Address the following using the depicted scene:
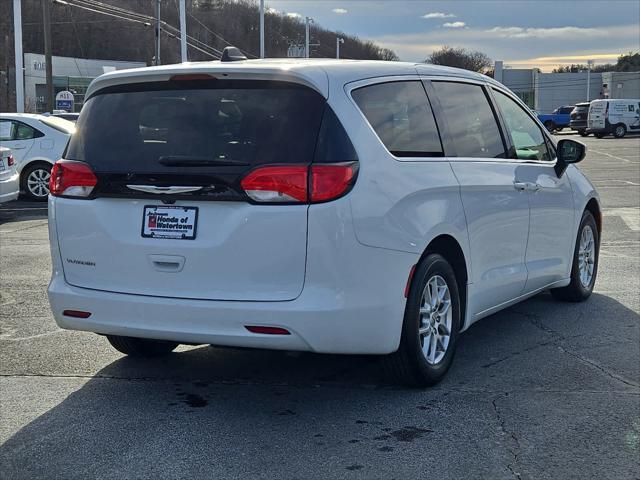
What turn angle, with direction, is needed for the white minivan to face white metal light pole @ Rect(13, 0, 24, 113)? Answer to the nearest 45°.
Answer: approximately 45° to its left

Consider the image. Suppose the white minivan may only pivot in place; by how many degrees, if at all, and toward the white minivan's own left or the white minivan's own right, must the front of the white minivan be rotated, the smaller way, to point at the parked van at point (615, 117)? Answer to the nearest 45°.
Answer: approximately 45° to the white minivan's own left

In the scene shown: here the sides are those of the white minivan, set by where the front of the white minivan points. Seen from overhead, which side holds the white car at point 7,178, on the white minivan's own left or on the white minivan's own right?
on the white minivan's own left

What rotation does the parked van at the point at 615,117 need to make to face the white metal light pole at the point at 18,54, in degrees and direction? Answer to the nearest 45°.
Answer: approximately 180°

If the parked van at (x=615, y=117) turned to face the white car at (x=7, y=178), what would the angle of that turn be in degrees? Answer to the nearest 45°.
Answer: approximately 135° to its right

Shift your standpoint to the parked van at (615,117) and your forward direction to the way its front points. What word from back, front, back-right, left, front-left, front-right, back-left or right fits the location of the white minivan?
back-right

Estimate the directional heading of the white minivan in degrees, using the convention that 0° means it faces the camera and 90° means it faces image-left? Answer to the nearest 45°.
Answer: approximately 225°

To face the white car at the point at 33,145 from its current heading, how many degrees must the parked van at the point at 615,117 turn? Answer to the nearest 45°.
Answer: approximately 135° to its right
